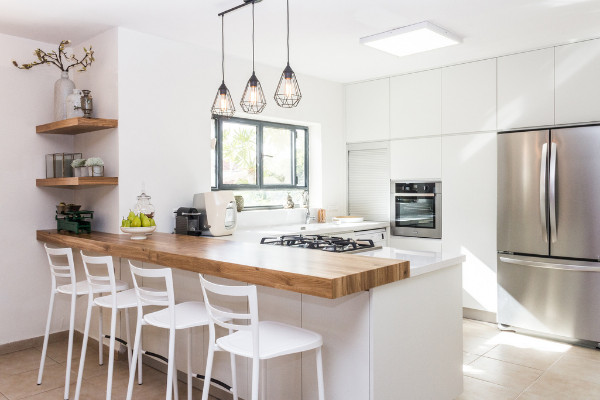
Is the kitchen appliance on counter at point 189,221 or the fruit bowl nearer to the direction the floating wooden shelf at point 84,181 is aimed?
the fruit bowl

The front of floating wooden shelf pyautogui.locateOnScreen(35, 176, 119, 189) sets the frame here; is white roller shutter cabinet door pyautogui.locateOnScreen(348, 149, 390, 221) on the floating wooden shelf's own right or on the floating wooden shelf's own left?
on the floating wooden shelf's own left

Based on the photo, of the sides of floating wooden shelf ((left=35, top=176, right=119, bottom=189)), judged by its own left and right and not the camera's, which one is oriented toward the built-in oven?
left

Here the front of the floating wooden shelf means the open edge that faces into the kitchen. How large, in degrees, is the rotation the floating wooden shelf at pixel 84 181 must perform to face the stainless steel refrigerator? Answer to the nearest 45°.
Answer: approximately 90° to its left

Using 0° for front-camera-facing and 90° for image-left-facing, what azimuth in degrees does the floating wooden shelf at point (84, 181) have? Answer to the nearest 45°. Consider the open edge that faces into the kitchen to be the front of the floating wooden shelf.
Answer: approximately 0°

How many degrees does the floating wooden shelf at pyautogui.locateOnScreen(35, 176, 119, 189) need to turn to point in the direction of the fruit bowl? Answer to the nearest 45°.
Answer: approximately 45° to its left

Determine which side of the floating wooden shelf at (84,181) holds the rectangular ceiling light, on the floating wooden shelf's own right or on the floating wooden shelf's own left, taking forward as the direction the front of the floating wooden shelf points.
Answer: on the floating wooden shelf's own left

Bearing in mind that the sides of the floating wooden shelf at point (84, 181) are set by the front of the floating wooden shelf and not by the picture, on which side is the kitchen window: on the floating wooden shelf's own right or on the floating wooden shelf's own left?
on the floating wooden shelf's own left

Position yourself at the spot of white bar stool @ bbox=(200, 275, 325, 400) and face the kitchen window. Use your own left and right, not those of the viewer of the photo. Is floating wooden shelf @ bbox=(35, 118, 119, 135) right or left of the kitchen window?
left

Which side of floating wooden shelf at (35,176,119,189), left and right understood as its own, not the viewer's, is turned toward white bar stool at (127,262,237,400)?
front
